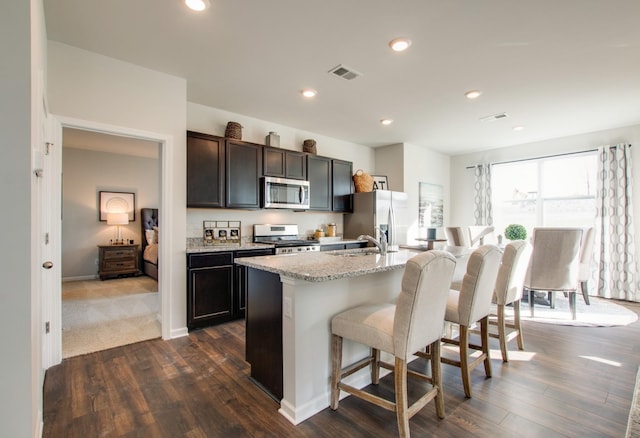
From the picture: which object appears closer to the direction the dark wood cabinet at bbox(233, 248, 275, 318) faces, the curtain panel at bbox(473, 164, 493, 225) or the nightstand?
the curtain panel

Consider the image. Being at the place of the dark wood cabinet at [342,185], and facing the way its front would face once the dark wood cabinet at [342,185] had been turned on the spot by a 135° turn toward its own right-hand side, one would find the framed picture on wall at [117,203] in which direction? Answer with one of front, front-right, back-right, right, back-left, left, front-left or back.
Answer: front

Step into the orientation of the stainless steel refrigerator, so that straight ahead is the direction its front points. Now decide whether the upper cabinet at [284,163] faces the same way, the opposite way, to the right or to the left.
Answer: the same way

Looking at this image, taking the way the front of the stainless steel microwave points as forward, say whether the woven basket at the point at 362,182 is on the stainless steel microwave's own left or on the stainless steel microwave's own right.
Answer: on the stainless steel microwave's own left

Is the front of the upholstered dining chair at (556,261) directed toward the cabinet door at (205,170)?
no

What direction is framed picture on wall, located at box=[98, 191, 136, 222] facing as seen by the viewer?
toward the camera

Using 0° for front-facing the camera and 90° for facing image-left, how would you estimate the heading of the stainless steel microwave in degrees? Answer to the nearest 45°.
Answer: approximately 315°

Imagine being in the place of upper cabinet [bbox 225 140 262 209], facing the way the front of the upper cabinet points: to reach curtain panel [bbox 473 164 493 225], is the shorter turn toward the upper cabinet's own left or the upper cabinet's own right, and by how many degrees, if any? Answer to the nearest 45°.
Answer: approximately 45° to the upper cabinet's own left

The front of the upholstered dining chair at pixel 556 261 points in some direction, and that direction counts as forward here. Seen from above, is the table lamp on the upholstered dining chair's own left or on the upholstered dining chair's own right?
on the upholstered dining chair's own left

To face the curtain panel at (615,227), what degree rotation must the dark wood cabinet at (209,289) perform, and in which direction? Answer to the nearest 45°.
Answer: approximately 45° to its left

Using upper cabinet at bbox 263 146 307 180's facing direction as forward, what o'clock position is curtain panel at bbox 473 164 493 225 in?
The curtain panel is roughly at 10 o'clock from the upper cabinet.

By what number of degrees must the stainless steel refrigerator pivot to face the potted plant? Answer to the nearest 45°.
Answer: approximately 45° to its left

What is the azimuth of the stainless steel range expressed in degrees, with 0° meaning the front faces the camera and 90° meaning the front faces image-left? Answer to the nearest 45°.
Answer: approximately 315°

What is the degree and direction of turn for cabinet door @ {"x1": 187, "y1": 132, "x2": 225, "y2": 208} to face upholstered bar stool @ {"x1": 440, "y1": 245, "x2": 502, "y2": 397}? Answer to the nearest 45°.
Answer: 0° — it already faces it

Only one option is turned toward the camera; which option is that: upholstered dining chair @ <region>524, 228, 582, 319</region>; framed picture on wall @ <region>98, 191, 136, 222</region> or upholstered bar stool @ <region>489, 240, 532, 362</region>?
the framed picture on wall

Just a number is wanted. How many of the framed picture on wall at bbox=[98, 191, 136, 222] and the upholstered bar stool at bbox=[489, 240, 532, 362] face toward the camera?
1

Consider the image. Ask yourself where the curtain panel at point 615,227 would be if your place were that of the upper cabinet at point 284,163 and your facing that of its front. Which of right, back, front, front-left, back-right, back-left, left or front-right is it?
front-left
